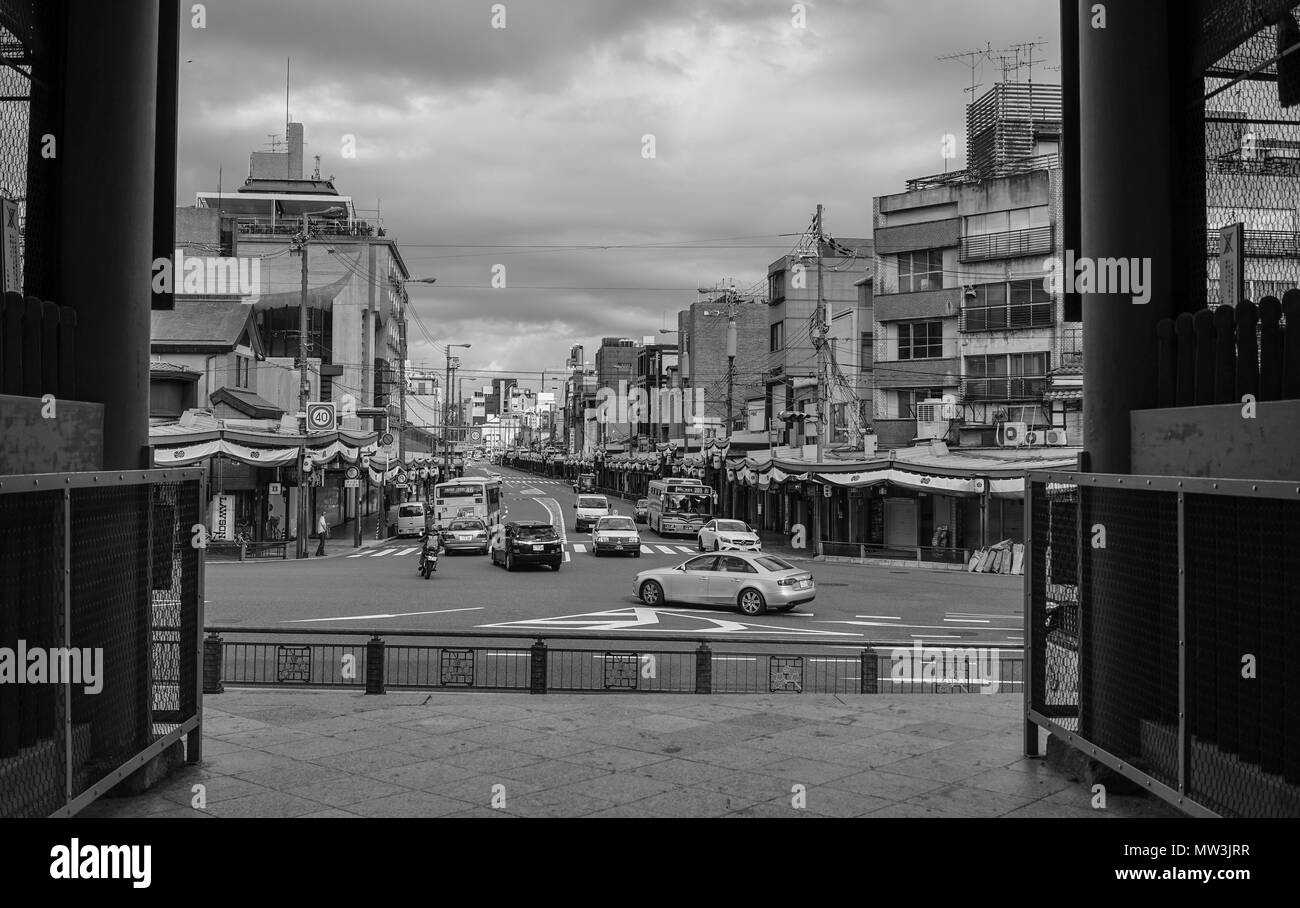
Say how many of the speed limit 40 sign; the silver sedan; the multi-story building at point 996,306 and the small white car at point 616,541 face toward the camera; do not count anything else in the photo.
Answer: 3

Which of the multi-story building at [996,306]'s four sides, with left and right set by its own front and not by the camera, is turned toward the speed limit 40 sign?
right

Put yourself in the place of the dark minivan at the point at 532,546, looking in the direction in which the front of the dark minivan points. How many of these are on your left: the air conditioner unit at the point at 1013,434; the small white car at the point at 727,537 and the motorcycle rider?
1

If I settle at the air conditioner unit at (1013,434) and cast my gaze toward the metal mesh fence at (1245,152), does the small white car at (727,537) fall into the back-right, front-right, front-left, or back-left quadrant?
front-right

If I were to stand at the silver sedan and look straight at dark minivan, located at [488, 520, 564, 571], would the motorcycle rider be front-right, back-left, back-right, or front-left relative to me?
front-left

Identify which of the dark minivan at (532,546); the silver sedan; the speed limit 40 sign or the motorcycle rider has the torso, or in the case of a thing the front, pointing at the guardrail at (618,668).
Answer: the speed limit 40 sign

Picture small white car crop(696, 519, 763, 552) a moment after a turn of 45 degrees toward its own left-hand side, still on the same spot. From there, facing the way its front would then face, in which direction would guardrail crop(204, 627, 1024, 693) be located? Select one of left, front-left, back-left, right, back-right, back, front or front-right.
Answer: right

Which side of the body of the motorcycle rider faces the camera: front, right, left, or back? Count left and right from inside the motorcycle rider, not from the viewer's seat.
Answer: back

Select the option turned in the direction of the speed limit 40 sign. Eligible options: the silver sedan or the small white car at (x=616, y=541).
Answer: the silver sedan

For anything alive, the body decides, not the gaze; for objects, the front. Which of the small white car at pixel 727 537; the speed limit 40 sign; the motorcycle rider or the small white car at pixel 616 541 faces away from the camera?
the motorcycle rider

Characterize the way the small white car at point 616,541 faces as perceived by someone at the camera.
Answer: facing the viewer

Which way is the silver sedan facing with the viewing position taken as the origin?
facing away from the viewer and to the left of the viewer

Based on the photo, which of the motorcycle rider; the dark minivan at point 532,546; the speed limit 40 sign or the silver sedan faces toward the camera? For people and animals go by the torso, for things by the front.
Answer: the speed limit 40 sign

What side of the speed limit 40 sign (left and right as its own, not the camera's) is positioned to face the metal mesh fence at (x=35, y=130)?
front

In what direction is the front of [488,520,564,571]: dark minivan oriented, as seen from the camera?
facing away from the viewer and to the left of the viewer

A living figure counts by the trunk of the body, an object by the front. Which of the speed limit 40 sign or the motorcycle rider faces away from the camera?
the motorcycle rider

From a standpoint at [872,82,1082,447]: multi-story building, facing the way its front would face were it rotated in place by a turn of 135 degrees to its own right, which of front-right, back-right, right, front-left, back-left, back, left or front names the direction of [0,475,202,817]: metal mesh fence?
back-left

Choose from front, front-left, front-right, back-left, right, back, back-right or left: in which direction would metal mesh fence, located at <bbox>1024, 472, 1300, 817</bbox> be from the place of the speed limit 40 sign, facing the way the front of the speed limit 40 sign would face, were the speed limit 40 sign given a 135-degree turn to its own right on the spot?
back-left

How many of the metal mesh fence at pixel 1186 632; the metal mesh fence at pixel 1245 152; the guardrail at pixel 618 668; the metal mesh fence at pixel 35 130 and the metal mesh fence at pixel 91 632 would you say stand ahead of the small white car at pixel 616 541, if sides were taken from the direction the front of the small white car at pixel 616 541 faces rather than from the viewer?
5

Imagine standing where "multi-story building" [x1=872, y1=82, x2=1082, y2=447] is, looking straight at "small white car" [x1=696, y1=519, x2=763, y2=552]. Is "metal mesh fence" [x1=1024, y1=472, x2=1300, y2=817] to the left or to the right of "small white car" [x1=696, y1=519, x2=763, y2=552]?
left
